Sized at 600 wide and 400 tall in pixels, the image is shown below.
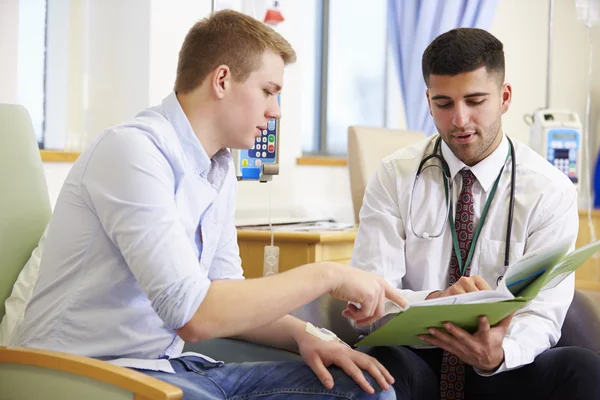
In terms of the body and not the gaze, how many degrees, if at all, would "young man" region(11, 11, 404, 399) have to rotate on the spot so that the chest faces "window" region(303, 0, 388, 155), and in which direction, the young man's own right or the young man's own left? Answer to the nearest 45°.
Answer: approximately 90° to the young man's own left

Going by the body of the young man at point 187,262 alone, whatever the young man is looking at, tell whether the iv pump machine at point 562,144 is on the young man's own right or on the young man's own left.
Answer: on the young man's own left

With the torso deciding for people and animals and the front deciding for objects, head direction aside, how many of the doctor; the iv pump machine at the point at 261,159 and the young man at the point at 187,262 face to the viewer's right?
1

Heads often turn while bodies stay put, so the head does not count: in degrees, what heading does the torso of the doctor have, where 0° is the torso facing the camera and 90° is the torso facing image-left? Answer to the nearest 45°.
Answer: approximately 0°

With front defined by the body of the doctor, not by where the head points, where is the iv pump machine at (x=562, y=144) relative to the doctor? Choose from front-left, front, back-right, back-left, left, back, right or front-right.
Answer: back

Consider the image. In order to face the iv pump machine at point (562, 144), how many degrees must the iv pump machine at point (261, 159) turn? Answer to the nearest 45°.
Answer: approximately 135° to its left

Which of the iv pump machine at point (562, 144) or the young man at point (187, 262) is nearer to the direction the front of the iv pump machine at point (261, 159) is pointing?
the young man

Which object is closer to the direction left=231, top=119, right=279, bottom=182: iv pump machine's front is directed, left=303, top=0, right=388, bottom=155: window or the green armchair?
the green armchair

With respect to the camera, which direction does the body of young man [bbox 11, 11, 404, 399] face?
to the viewer's right

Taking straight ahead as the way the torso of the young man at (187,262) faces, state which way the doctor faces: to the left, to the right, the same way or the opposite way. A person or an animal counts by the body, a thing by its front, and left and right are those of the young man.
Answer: to the right

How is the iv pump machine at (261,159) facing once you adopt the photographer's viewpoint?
facing the viewer

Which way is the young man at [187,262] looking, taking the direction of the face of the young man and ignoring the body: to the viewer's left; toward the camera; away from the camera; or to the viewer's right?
to the viewer's right

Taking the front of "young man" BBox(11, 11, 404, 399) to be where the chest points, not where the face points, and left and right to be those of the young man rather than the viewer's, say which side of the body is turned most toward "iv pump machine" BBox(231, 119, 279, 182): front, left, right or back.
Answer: left
